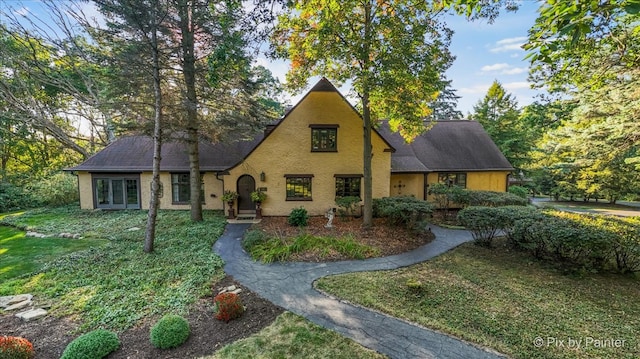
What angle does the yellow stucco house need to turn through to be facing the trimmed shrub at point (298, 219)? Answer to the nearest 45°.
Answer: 0° — it already faces it

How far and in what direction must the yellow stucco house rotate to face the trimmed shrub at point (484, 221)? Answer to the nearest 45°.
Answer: approximately 45° to its left

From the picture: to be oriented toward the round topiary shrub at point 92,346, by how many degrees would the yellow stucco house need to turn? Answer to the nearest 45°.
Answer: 0° — it already faces it

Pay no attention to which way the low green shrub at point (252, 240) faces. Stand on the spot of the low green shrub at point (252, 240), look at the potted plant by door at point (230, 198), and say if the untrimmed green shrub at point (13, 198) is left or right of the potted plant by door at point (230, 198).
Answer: left

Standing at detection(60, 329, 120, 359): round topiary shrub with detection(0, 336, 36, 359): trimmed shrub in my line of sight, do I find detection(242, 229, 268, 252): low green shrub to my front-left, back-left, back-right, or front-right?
back-right

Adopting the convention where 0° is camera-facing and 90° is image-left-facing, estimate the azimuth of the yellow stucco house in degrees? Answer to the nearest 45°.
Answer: approximately 0°

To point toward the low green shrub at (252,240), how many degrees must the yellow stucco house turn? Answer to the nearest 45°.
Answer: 0° — it already faces it
